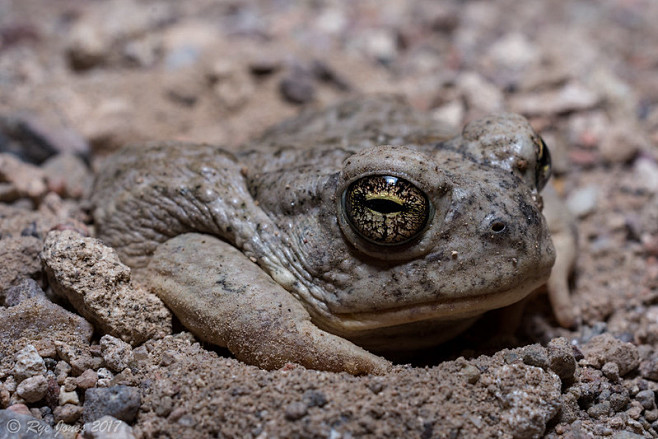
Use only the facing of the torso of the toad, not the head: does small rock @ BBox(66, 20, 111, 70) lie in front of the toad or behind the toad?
behind

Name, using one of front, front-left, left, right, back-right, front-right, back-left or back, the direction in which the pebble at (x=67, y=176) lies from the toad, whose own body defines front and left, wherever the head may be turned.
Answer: back

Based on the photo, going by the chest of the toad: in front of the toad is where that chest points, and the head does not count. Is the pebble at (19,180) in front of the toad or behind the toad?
behind

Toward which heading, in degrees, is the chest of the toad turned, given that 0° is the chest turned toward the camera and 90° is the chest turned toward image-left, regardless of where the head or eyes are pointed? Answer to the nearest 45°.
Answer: approximately 315°

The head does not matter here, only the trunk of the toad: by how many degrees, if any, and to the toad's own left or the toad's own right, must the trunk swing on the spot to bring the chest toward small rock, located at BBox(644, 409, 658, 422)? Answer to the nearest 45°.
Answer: approximately 45° to the toad's own left
